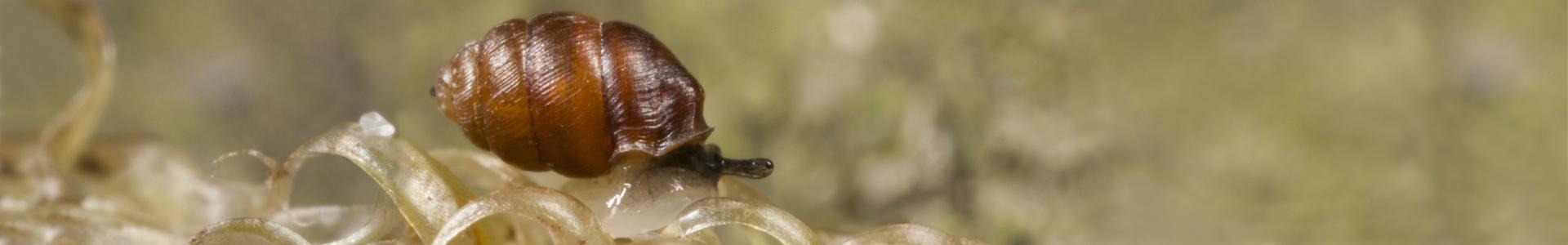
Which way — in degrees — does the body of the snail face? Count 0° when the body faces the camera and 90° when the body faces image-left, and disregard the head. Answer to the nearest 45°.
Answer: approximately 270°
